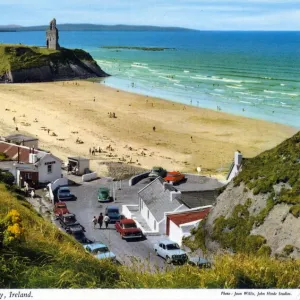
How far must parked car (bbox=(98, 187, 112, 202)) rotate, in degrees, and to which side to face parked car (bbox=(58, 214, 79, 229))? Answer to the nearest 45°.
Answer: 0° — it already faces it

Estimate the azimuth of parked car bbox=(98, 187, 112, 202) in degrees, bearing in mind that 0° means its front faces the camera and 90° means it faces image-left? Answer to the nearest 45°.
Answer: approximately 0°

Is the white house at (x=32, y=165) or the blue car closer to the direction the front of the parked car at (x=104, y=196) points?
the blue car

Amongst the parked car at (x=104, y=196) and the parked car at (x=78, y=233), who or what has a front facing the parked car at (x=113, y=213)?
the parked car at (x=104, y=196)

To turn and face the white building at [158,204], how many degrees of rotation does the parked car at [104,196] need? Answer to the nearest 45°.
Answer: approximately 45° to its left

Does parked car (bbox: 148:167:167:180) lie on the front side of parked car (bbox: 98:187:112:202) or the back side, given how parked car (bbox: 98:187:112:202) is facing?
on the back side

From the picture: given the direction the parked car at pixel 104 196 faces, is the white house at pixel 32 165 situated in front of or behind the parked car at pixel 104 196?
behind

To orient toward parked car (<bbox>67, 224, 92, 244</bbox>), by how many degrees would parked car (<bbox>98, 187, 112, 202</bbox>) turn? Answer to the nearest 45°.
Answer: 0° — it already faces it

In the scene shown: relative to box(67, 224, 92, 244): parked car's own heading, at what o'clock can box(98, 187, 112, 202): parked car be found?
box(98, 187, 112, 202): parked car is roughly at 8 o'clock from box(67, 224, 92, 244): parked car.

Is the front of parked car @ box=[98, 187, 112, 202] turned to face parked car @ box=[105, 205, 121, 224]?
yes

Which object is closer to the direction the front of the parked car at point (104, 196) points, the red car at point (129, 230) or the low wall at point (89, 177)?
the red car
